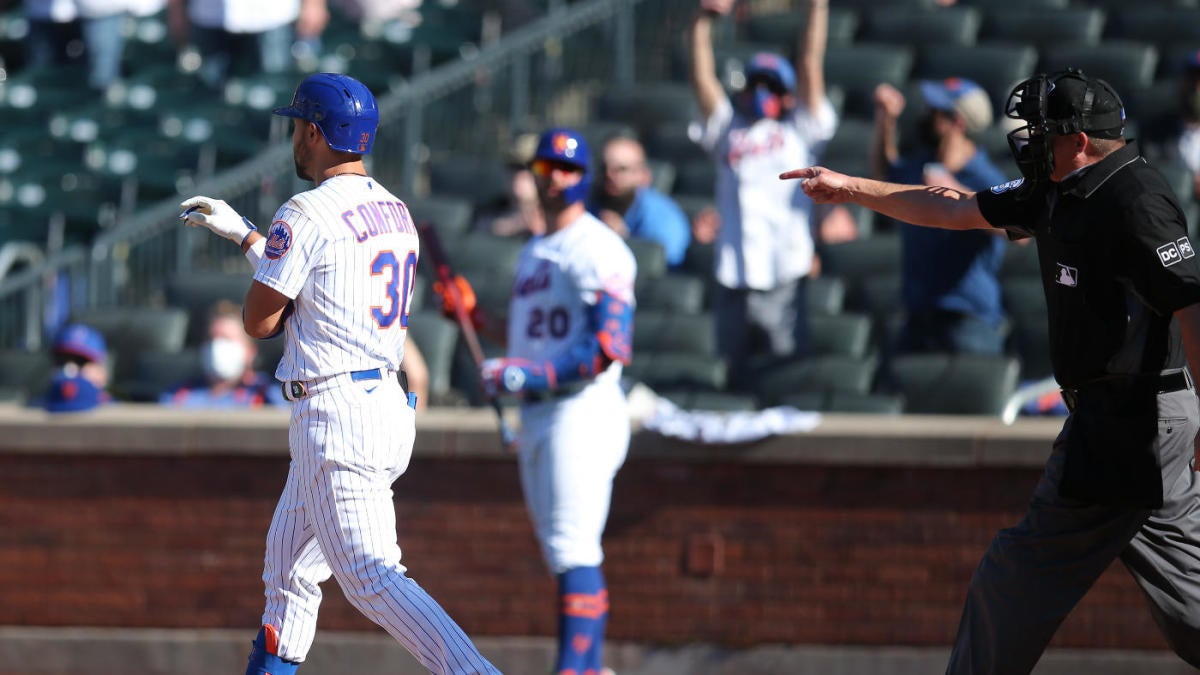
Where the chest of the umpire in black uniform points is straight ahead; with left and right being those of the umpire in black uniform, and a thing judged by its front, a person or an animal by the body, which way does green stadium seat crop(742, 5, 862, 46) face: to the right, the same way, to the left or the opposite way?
to the left

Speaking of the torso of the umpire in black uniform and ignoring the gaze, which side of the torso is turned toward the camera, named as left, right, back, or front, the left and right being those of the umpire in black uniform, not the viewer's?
left

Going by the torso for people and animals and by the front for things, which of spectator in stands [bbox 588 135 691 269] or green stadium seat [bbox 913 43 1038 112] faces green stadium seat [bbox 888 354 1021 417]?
green stadium seat [bbox 913 43 1038 112]

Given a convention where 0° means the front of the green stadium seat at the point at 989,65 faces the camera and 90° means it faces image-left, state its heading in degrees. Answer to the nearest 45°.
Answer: approximately 0°

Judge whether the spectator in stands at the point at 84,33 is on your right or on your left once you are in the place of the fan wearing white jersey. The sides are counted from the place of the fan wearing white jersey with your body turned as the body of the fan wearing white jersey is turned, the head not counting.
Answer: on your right

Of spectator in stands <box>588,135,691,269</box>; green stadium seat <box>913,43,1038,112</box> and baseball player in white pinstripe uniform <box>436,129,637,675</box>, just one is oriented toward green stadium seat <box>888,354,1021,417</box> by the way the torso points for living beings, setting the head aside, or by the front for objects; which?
green stadium seat <box>913,43,1038,112</box>

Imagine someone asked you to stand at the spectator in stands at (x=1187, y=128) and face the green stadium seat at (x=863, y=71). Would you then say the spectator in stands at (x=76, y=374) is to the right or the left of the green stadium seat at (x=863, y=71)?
left

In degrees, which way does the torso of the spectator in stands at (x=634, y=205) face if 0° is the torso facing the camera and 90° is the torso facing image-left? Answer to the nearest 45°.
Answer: approximately 45°

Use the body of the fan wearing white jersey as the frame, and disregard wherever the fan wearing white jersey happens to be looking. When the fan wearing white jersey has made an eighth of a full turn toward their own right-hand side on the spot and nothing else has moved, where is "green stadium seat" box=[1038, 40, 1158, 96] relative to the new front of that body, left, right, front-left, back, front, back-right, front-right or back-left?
back

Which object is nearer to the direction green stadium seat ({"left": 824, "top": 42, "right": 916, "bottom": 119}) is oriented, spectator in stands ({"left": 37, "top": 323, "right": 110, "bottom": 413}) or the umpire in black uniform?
the umpire in black uniform
